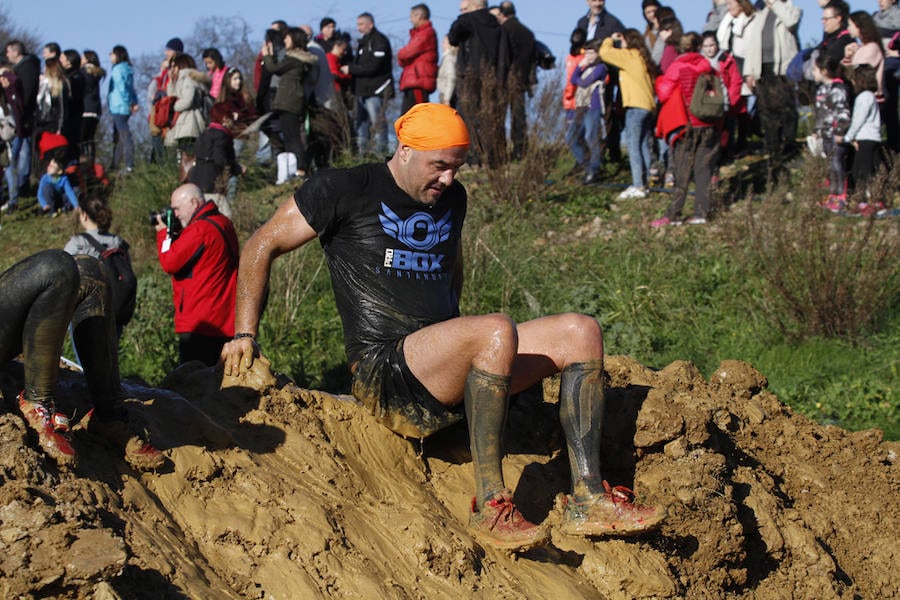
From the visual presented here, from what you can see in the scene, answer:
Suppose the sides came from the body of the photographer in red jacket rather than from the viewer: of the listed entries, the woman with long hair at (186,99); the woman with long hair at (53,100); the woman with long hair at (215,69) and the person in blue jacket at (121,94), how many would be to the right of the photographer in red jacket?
4

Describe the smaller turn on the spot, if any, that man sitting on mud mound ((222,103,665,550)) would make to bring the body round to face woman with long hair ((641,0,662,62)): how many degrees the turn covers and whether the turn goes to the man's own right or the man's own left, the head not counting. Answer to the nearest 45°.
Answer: approximately 135° to the man's own left

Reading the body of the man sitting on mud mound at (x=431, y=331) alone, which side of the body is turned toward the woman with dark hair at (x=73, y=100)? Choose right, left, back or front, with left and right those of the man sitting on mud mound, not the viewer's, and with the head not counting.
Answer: back

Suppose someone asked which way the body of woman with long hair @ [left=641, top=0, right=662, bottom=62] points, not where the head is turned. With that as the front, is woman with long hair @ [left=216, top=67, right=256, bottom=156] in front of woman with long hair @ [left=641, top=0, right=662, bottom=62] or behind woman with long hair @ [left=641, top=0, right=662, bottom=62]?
in front

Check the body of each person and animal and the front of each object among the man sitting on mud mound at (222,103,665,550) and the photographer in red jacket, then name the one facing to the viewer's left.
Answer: the photographer in red jacket

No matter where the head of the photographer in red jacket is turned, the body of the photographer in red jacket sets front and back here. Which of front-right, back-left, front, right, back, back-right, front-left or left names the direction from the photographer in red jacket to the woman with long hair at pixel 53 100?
right

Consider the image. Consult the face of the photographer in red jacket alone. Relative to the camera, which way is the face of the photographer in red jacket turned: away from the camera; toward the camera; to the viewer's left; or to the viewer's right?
to the viewer's left

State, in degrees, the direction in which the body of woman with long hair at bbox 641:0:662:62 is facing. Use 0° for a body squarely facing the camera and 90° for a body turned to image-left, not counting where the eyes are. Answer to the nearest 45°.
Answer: approximately 45°

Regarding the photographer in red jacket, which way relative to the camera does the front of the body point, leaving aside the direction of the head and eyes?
to the viewer's left
